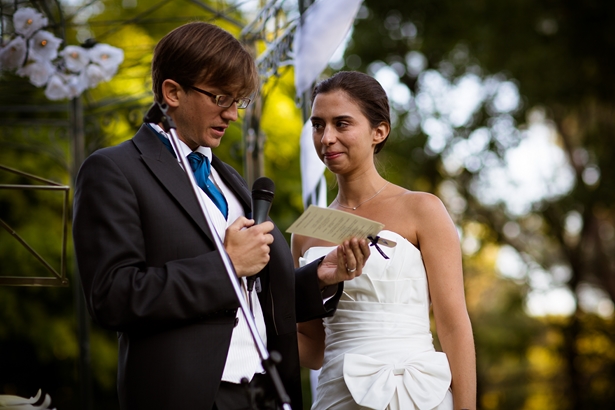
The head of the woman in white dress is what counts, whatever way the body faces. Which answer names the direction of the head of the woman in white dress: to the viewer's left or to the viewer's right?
to the viewer's left

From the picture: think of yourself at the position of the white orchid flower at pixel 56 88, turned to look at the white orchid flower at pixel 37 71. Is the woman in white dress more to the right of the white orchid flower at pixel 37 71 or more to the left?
left

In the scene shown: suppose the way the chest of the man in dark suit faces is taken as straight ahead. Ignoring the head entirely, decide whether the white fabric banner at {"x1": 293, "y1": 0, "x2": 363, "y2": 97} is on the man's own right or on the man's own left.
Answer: on the man's own left

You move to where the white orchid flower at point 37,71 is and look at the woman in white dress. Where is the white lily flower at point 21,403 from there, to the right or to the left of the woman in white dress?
right

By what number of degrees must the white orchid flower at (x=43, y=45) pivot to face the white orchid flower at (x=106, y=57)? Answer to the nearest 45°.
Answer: approximately 135° to its left

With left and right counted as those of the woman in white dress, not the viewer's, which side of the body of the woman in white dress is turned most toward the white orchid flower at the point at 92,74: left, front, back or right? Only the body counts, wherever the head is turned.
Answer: right

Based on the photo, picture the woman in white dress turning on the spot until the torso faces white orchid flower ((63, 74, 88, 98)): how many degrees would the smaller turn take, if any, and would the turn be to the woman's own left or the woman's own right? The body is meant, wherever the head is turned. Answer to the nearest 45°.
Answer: approximately 90° to the woman's own right

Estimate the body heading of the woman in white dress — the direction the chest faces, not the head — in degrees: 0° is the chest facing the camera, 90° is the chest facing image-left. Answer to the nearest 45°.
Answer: approximately 45°

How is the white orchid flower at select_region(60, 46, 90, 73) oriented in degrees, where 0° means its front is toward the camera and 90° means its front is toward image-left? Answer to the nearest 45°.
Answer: approximately 0°
